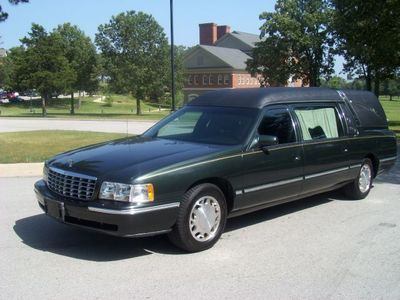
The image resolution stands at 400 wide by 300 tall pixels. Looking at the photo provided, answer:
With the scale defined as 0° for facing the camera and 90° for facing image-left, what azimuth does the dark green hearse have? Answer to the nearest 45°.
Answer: approximately 45°

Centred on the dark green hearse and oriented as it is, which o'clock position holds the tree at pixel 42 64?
The tree is roughly at 4 o'clock from the dark green hearse.

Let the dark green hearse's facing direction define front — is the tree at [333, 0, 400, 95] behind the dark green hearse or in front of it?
behind
